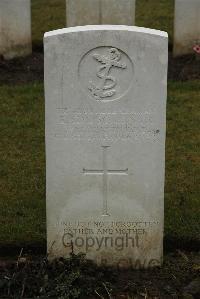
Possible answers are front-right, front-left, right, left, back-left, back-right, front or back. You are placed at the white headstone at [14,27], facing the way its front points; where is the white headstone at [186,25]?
left

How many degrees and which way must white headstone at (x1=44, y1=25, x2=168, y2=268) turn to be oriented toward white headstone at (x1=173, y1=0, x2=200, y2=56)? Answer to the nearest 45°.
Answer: approximately 180°

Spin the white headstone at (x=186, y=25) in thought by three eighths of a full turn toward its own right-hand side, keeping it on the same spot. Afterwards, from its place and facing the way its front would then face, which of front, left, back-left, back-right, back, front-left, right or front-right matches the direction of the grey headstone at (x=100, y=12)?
front-left

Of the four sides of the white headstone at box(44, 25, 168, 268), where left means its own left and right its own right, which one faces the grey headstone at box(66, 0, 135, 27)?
back

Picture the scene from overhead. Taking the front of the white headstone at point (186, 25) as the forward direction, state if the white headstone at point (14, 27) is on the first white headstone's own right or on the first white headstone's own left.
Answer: on the first white headstone's own right

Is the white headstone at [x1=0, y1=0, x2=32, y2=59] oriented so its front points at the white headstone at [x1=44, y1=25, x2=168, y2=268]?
yes
